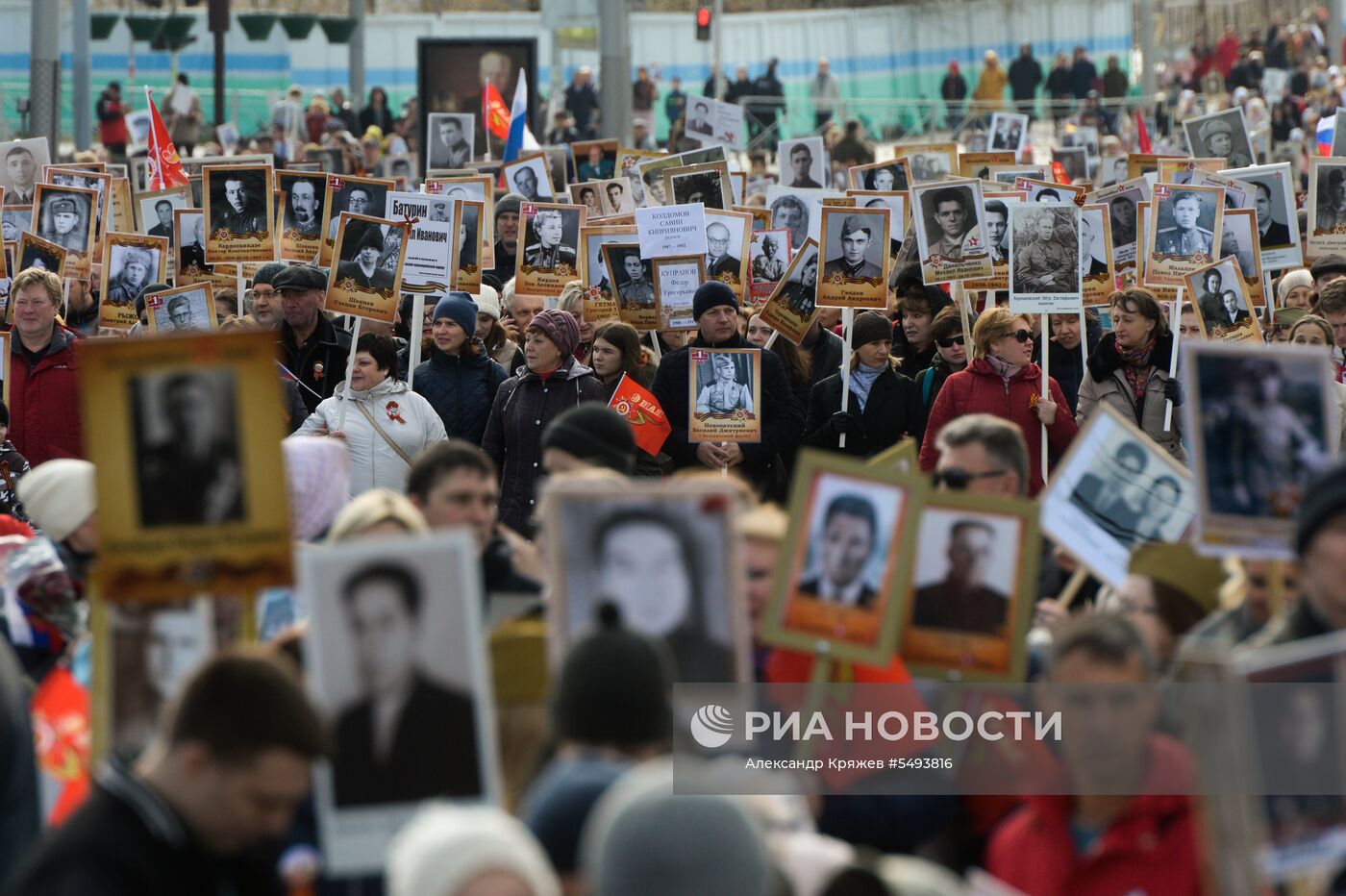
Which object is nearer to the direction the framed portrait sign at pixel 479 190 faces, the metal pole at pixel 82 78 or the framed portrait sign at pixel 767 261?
the framed portrait sign

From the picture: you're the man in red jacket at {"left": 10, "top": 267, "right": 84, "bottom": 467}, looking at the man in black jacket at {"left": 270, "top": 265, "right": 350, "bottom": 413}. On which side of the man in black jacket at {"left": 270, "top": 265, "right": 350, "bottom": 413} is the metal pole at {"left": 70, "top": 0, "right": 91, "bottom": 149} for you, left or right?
left

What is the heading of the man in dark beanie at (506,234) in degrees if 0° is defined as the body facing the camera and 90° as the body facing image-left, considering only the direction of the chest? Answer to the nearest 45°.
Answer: approximately 0°

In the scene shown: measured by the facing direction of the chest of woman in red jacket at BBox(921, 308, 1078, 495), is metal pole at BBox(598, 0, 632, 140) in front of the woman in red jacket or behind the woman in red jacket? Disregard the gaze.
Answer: behind

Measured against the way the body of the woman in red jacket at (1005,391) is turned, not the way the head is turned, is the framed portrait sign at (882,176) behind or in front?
behind

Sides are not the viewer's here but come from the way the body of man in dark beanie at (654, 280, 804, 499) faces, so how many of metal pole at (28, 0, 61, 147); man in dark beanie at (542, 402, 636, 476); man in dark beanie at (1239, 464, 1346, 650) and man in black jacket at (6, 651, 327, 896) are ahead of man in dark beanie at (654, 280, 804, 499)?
3

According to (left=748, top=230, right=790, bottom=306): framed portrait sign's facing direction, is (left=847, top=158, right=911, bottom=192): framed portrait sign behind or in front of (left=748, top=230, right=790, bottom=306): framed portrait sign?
behind

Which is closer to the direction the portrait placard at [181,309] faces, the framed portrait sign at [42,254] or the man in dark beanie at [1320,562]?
the man in dark beanie
